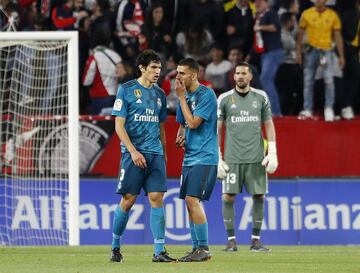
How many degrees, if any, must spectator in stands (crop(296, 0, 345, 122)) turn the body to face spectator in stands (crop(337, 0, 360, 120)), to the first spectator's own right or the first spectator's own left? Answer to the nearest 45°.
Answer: approximately 135° to the first spectator's own left

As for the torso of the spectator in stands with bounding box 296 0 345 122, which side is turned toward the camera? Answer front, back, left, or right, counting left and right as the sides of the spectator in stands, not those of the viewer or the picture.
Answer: front

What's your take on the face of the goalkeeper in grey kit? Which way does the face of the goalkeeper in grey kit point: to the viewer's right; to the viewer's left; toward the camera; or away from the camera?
toward the camera

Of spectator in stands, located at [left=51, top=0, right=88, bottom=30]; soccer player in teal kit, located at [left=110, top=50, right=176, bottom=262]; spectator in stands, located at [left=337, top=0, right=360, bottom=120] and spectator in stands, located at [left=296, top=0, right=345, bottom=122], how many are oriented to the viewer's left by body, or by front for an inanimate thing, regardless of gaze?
0

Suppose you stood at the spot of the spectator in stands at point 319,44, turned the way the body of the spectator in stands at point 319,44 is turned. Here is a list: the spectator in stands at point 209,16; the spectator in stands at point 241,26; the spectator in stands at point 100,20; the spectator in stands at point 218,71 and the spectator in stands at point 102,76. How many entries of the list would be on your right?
5

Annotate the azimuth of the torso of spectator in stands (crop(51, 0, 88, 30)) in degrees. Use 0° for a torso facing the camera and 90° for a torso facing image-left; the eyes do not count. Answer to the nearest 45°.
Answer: approximately 315°

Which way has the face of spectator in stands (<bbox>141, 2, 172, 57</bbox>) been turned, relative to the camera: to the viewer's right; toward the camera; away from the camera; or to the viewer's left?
toward the camera

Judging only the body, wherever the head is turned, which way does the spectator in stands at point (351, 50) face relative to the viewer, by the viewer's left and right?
facing the viewer
